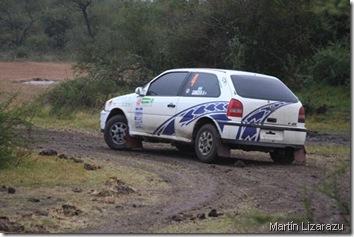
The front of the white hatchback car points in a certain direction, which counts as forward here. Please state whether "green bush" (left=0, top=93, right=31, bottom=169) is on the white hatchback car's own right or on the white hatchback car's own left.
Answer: on the white hatchback car's own left

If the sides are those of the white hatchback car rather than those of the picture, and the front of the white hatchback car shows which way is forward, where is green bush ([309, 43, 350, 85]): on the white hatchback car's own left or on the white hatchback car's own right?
on the white hatchback car's own right

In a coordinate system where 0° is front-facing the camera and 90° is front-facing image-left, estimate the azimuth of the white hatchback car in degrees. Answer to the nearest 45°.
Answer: approximately 135°
